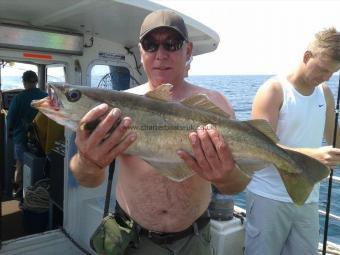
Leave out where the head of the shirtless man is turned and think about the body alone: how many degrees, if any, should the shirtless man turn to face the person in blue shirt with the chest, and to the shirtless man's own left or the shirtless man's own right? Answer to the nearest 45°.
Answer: approximately 135° to the shirtless man's own right

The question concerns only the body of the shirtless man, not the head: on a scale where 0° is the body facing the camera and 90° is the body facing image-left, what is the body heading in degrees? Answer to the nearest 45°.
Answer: approximately 0°
